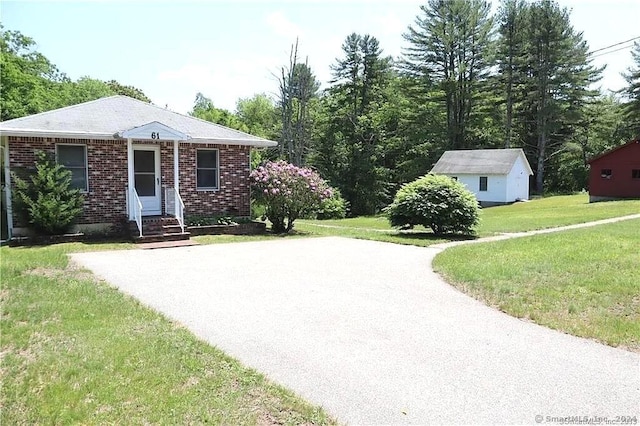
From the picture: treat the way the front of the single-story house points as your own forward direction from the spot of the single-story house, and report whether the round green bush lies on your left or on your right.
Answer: on your left

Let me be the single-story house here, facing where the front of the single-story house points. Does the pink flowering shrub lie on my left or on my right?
on my left

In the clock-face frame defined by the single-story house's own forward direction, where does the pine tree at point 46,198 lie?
The pine tree is roughly at 2 o'clock from the single-story house.

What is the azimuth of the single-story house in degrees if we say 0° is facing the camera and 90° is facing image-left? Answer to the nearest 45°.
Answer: approximately 0°

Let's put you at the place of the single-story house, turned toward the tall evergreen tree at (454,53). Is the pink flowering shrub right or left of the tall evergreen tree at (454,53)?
right

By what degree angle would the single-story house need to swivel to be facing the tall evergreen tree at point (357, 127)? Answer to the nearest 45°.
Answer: approximately 135° to its left

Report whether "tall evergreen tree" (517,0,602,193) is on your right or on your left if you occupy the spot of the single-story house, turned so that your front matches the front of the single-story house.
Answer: on your left
